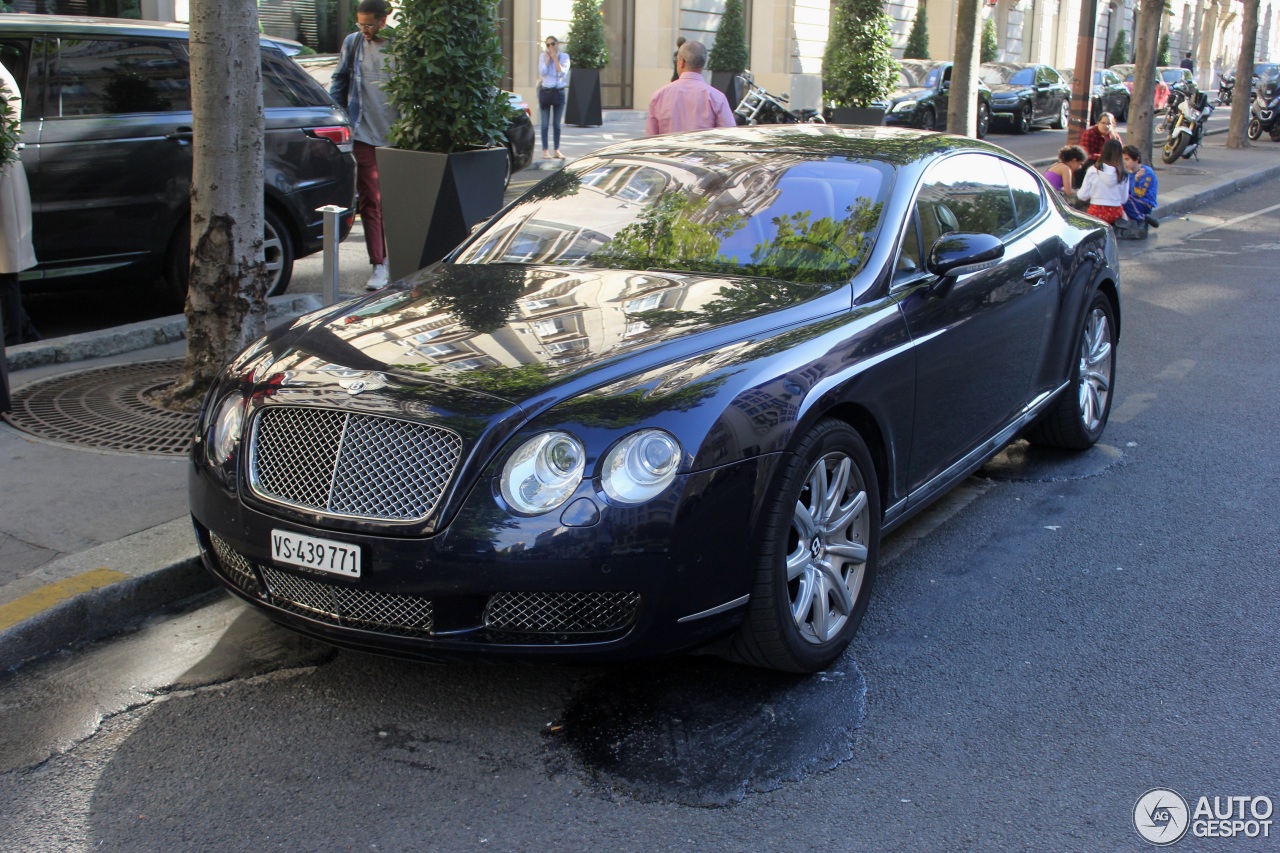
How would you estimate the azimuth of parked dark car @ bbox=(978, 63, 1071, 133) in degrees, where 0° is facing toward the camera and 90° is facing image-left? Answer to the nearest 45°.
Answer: approximately 45°

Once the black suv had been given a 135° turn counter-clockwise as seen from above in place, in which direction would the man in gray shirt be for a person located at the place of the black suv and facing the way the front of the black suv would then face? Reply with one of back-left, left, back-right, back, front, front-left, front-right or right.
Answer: left

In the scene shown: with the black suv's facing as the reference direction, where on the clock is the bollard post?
The bollard post is roughly at 8 o'clock from the black suv.

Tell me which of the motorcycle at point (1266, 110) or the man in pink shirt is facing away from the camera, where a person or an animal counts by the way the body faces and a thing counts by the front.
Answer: the man in pink shirt
